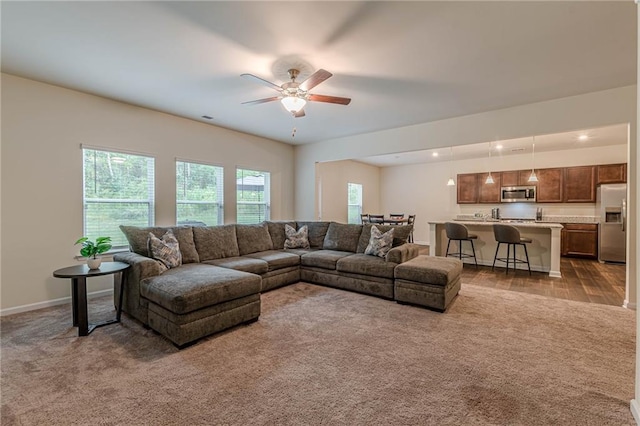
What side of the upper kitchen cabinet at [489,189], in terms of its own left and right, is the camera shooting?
front

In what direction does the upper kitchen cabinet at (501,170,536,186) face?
toward the camera

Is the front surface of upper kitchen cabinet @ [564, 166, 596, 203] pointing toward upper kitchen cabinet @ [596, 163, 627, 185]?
no

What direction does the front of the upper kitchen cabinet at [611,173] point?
toward the camera

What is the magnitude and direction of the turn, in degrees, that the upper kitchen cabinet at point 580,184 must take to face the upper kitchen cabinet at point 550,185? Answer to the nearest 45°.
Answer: approximately 90° to its right

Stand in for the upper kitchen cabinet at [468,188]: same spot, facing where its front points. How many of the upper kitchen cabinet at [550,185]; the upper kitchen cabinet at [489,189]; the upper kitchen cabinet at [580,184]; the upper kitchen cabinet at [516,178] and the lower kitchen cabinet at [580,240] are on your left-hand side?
5

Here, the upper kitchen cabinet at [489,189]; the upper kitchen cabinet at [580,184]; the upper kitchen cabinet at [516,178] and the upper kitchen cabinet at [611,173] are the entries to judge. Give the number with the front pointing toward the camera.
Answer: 4

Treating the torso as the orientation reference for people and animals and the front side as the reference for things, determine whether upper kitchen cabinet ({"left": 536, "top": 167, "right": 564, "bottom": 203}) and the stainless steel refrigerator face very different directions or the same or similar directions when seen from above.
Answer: same or similar directions

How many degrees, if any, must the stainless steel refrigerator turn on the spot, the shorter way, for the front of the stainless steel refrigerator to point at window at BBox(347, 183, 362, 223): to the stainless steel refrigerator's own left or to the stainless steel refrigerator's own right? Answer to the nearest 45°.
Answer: approximately 90° to the stainless steel refrigerator's own right

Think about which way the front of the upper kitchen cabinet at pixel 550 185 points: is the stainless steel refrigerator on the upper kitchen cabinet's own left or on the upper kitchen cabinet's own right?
on the upper kitchen cabinet's own left

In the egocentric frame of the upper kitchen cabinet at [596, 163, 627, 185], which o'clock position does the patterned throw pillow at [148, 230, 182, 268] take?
The patterned throw pillow is roughly at 1 o'clock from the upper kitchen cabinet.

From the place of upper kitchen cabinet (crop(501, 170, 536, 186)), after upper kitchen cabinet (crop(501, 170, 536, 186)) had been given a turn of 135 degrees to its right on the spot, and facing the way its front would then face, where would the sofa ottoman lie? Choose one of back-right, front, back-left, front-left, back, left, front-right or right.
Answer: back-left

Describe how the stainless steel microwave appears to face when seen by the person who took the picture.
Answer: facing the viewer

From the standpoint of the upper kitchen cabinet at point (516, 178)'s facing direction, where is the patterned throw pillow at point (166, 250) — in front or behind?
in front

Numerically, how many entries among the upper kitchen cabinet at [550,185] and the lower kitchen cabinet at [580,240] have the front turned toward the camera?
2

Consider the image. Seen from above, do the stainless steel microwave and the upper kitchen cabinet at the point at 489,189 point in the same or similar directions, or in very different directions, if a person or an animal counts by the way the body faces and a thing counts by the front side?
same or similar directions

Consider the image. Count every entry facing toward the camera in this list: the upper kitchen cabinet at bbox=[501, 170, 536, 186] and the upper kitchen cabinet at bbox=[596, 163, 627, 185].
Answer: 2

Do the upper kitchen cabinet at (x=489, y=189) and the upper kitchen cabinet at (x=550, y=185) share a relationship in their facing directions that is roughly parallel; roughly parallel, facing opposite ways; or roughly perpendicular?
roughly parallel
